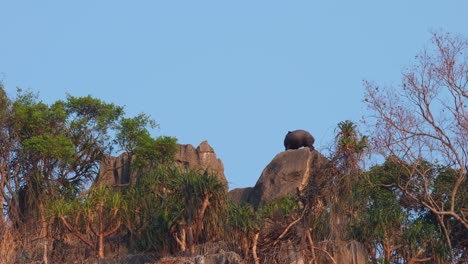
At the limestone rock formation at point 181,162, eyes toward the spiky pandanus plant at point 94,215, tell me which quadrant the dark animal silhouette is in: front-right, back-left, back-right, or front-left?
back-left

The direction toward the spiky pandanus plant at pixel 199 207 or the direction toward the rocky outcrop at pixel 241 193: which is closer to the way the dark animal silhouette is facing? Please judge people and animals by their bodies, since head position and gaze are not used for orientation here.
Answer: the rocky outcrop
